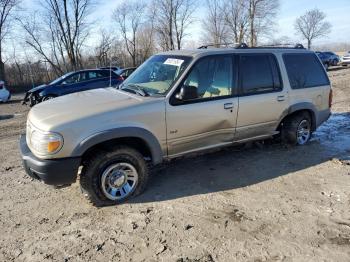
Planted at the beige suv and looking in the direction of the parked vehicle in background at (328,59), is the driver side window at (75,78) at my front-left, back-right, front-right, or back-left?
front-left

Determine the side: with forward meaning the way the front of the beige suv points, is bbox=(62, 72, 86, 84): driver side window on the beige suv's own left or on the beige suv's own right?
on the beige suv's own right

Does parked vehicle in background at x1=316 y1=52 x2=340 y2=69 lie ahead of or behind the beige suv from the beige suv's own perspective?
behind

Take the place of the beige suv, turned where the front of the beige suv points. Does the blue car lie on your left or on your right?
on your right
